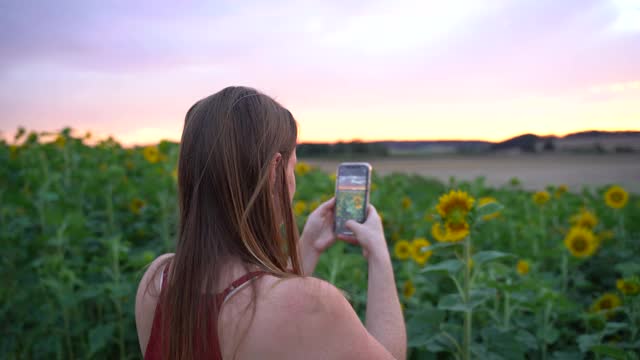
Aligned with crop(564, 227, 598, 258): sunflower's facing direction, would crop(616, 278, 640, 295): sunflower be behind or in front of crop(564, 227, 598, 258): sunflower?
in front

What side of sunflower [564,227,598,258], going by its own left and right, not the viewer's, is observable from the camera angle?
front

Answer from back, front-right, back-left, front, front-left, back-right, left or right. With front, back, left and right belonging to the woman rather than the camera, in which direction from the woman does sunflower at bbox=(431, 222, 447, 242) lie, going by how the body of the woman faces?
front

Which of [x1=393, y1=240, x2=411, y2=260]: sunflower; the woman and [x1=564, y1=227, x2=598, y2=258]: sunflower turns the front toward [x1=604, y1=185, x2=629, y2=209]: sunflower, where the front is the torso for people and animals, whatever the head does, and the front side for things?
the woman

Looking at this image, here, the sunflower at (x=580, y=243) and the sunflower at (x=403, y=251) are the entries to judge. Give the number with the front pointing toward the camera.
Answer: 2

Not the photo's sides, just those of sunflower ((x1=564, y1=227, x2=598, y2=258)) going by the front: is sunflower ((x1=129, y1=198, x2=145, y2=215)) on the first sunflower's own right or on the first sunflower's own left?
on the first sunflower's own right

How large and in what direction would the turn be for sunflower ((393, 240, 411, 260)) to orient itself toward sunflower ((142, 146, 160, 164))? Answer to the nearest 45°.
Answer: approximately 135° to its right

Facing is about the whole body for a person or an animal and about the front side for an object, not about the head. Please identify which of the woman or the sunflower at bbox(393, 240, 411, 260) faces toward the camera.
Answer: the sunflower

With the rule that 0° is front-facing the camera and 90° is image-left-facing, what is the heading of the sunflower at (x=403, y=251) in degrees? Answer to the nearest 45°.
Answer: approximately 0°

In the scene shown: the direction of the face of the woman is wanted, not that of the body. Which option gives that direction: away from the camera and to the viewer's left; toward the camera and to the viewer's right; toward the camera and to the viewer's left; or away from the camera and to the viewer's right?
away from the camera and to the viewer's right

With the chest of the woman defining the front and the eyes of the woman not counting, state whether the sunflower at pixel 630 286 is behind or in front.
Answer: in front

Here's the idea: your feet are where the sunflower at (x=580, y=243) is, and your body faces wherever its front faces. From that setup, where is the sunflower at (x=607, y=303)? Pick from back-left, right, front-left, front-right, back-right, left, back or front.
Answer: front

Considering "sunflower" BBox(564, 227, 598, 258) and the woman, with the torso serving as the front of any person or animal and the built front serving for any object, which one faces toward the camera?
the sunflower

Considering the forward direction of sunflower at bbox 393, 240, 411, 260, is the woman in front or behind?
in front

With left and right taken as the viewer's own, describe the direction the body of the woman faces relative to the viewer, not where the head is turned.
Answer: facing away from the viewer and to the right of the viewer

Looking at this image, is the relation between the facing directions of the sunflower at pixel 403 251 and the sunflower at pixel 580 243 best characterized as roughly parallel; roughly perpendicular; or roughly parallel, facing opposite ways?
roughly parallel
